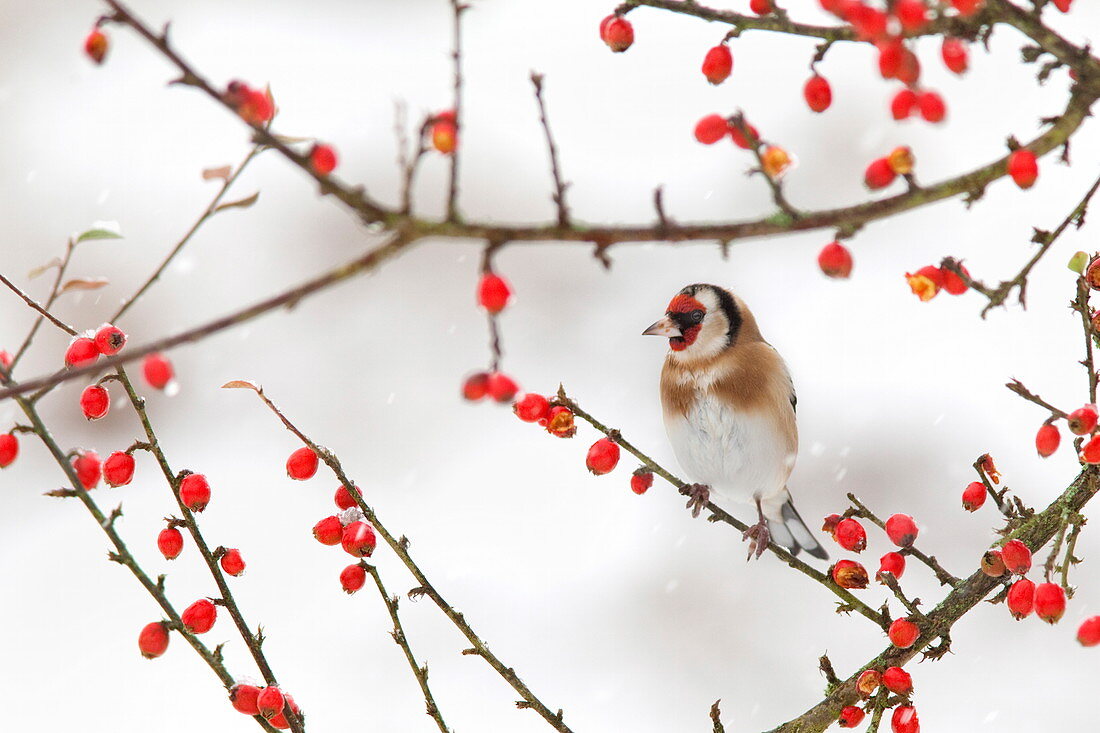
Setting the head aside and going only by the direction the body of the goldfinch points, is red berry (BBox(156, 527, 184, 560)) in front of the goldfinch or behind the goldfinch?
in front

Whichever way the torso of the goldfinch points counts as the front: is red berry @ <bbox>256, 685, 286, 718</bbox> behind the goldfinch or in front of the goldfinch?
in front

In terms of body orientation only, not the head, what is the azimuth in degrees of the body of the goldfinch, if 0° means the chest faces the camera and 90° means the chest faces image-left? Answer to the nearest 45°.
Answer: approximately 45°
